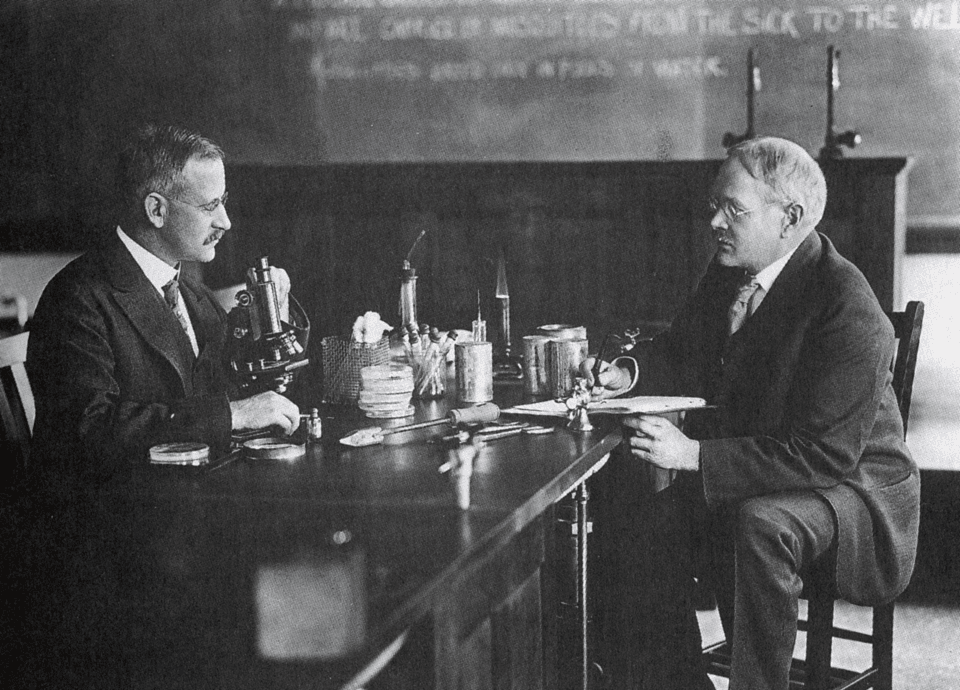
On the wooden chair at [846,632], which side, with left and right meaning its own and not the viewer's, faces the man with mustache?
front

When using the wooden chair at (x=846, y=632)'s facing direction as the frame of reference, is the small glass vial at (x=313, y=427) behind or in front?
in front

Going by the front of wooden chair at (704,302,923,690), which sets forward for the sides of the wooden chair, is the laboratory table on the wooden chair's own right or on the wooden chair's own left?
on the wooden chair's own left

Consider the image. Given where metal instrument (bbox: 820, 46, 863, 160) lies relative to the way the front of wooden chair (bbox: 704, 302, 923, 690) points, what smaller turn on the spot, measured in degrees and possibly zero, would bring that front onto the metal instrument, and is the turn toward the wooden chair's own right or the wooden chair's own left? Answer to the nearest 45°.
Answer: approximately 90° to the wooden chair's own right

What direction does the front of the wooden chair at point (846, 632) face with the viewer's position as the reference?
facing to the left of the viewer

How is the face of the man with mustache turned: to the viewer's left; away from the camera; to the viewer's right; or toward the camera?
to the viewer's right

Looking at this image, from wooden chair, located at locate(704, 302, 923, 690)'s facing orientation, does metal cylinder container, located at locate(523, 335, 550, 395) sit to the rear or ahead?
ahead

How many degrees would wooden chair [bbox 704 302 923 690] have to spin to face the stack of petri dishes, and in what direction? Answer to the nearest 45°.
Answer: approximately 45° to its left

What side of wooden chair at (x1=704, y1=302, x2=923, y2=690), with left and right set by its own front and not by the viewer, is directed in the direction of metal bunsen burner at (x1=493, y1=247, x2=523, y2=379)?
front

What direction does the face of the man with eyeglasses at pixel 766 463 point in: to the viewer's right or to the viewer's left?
to the viewer's left
